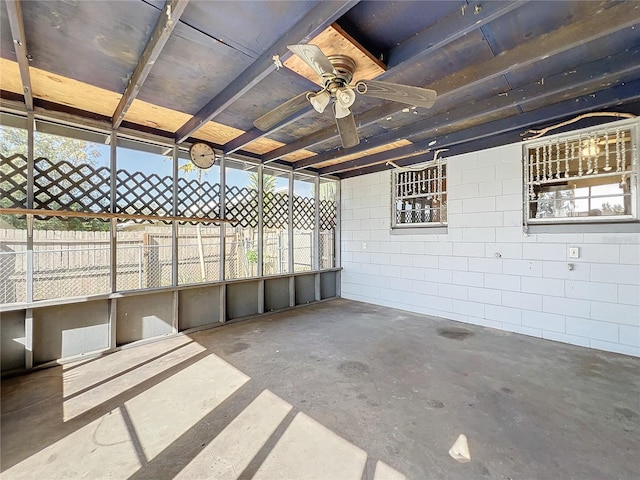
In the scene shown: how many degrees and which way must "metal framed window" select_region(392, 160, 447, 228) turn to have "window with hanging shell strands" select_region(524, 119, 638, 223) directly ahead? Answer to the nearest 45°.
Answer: approximately 90° to its left

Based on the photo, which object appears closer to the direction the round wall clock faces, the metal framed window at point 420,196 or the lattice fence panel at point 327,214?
the metal framed window

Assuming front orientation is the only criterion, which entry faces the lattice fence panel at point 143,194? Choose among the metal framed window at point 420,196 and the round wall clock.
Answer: the metal framed window

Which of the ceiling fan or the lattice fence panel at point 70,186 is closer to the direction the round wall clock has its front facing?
the ceiling fan

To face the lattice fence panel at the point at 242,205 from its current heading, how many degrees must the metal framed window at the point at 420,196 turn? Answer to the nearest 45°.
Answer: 0° — it already faces it

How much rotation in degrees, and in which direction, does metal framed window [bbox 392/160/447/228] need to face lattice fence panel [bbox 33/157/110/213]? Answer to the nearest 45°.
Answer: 0° — it already faces it

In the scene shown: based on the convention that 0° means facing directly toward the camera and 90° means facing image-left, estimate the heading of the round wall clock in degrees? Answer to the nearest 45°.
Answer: approximately 315°

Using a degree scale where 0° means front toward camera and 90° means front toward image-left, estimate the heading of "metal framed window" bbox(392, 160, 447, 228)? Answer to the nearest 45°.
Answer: approximately 45°

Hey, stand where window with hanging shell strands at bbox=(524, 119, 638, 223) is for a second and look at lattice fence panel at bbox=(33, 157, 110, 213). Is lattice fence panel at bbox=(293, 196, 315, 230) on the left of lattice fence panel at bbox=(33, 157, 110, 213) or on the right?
right

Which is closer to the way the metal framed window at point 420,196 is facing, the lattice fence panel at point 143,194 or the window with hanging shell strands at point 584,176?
the lattice fence panel
